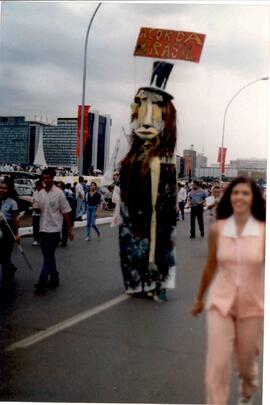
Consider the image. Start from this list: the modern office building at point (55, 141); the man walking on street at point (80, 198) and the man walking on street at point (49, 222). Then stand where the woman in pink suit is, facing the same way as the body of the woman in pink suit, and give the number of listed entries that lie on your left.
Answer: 0

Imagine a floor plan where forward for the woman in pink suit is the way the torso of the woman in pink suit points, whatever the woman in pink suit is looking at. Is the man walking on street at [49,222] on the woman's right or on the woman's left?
on the woman's right

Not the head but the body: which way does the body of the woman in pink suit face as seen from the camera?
toward the camera

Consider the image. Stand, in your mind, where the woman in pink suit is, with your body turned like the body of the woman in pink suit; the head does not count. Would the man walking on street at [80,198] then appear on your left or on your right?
on your right

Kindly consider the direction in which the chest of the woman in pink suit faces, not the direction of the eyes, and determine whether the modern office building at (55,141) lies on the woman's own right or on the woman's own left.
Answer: on the woman's own right

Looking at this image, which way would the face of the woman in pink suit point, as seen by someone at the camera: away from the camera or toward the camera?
toward the camera
